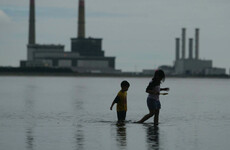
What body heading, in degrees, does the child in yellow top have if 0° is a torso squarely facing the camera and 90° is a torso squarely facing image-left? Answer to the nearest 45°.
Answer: approximately 270°
